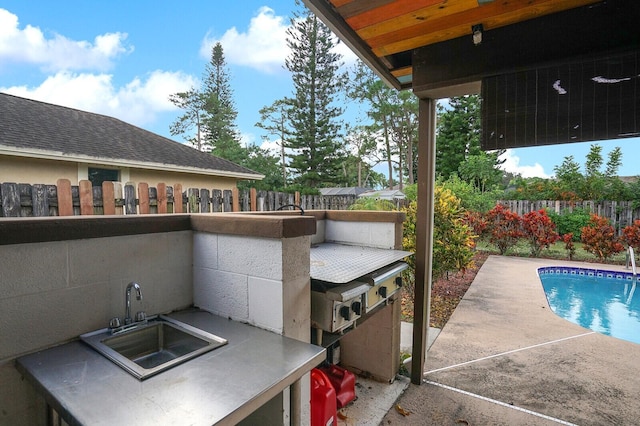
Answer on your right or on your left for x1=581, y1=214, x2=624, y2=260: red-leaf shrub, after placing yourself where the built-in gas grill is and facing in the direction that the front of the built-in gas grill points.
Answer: on your left

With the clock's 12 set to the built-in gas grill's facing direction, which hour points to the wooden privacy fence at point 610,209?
The wooden privacy fence is roughly at 9 o'clock from the built-in gas grill.

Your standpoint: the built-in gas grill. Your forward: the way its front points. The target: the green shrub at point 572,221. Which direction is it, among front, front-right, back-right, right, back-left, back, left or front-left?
left

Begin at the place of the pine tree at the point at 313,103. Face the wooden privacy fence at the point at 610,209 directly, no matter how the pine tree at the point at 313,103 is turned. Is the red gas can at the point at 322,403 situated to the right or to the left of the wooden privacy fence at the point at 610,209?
right

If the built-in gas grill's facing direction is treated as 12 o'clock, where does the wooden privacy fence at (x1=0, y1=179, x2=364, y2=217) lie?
The wooden privacy fence is roughly at 5 o'clock from the built-in gas grill.

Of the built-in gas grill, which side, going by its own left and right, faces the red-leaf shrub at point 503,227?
left

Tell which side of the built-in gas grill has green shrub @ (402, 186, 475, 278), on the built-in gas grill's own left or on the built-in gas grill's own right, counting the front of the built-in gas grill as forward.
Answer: on the built-in gas grill's own left

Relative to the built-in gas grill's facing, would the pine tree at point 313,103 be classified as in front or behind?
behind

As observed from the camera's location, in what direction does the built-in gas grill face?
facing the viewer and to the right of the viewer

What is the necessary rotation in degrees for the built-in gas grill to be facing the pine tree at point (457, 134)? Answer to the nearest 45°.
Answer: approximately 135° to its left

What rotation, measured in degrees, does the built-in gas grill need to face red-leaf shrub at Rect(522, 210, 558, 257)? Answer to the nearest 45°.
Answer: approximately 90° to its left

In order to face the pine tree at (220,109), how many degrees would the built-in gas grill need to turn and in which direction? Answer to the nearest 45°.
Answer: approximately 180°

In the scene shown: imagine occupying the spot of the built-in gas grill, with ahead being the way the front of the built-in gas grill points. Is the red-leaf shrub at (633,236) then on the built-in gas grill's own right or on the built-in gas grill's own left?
on the built-in gas grill's own left
